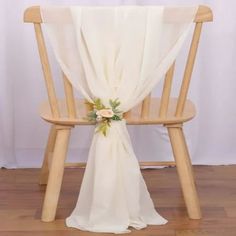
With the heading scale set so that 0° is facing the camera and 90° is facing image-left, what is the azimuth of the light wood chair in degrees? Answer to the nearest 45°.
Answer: approximately 180°
